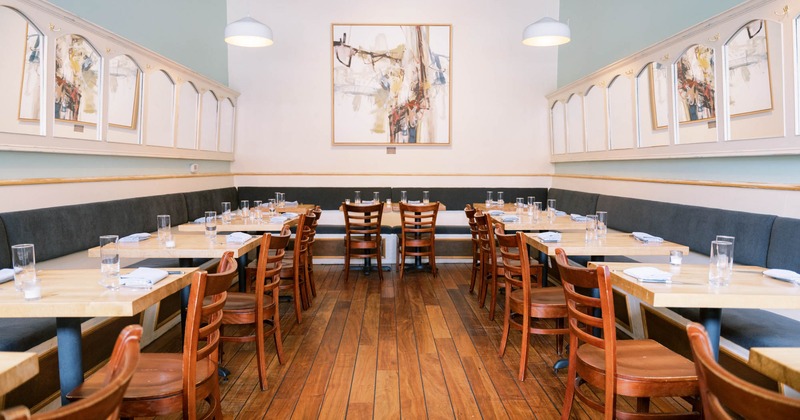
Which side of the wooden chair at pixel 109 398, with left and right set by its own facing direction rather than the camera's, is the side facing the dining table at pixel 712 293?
back

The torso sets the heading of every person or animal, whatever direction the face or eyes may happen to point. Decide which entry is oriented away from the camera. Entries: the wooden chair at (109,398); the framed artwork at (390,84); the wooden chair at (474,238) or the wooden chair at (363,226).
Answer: the wooden chair at (363,226)

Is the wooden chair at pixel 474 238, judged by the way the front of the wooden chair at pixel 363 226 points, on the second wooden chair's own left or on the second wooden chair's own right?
on the second wooden chair's own right

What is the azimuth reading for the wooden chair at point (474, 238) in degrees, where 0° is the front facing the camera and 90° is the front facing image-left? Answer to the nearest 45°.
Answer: approximately 270°

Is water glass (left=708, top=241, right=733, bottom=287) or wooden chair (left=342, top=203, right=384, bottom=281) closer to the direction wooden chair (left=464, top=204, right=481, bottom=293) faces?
the water glass

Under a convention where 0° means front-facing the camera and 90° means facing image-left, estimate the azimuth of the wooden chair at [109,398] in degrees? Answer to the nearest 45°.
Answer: approximately 90°

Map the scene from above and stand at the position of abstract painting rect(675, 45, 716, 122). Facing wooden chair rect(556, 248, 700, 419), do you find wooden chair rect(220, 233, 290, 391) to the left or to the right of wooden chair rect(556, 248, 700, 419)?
right

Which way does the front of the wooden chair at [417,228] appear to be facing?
away from the camera

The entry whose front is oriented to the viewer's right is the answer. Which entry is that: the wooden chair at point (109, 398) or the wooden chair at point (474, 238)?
the wooden chair at point (474, 238)

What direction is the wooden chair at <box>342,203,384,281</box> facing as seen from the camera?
away from the camera

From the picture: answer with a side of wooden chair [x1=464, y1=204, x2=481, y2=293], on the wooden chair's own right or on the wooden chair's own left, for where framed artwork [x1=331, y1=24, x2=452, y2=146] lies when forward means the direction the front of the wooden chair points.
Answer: on the wooden chair's own left
